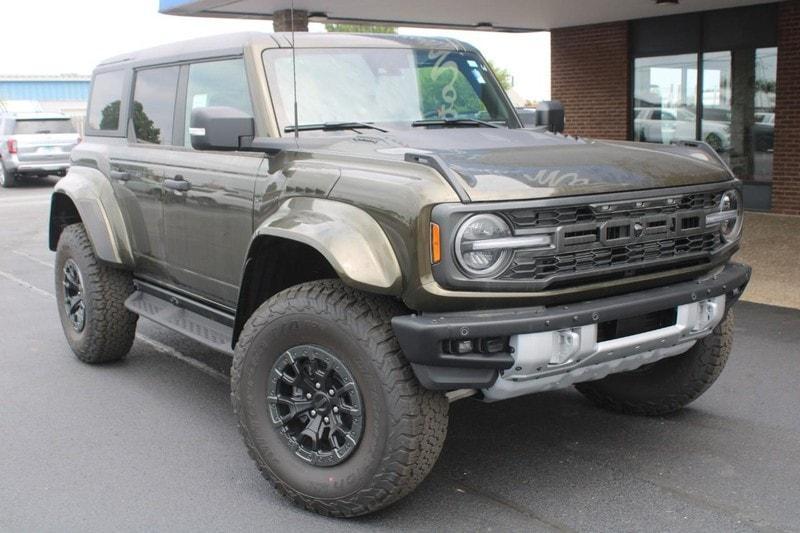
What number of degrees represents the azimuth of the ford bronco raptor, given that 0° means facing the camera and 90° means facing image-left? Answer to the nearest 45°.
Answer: approximately 315°

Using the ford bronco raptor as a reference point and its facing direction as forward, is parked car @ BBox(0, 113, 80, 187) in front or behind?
behind

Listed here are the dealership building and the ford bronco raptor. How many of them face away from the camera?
0

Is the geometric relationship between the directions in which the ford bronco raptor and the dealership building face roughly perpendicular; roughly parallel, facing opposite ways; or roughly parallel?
roughly perpendicular

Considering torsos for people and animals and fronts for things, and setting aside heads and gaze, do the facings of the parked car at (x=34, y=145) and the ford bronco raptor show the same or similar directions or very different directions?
very different directions

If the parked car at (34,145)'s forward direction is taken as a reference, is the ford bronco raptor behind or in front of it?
behind

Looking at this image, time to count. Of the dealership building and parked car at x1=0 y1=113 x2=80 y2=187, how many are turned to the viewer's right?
0

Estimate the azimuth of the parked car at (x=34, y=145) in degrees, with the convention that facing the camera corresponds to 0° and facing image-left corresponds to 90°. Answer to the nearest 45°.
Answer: approximately 135°
